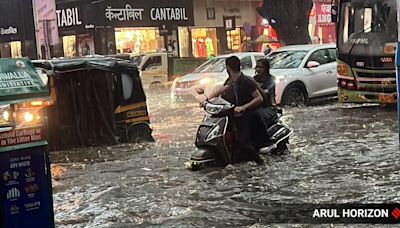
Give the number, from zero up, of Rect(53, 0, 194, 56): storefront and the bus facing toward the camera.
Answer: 2

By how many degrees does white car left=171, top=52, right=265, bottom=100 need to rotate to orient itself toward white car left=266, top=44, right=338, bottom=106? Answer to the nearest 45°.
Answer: approximately 90° to its left

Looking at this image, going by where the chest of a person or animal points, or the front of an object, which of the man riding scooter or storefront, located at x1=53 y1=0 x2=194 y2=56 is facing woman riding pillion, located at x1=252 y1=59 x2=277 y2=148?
the storefront

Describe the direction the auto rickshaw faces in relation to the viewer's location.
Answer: facing to the left of the viewer

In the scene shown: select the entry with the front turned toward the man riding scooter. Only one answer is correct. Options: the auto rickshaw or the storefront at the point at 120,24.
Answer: the storefront

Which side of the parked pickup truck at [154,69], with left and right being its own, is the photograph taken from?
left

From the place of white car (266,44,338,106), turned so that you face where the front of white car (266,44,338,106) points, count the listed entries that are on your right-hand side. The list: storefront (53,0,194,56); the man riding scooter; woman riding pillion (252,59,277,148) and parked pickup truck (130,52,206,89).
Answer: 2

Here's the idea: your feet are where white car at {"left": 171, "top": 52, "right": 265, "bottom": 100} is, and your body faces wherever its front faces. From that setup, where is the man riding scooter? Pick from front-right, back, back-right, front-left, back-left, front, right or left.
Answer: front-left

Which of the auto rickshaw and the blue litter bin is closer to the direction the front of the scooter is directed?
the blue litter bin

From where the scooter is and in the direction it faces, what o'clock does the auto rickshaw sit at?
The auto rickshaw is roughly at 3 o'clock from the scooter.

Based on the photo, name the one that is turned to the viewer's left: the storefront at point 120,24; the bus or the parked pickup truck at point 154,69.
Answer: the parked pickup truck

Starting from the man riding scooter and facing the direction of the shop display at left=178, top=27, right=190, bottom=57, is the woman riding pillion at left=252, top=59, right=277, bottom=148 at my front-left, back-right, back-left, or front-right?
front-right

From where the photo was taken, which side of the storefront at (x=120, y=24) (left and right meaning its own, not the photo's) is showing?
front

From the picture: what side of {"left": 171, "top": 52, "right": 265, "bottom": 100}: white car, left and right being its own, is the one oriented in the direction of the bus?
left

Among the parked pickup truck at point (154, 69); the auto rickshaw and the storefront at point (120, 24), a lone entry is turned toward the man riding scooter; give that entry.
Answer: the storefront

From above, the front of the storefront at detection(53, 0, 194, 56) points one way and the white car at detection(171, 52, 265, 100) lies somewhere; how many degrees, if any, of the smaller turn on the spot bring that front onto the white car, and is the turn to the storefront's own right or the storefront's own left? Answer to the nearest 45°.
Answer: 0° — it already faces it

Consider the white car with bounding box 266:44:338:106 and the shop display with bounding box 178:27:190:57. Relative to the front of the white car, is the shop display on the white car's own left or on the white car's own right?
on the white car's own right

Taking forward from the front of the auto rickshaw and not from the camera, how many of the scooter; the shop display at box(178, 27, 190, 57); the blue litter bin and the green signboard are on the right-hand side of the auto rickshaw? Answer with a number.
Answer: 1

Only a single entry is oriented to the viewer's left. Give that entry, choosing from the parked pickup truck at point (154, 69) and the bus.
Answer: the parked pickup truck
